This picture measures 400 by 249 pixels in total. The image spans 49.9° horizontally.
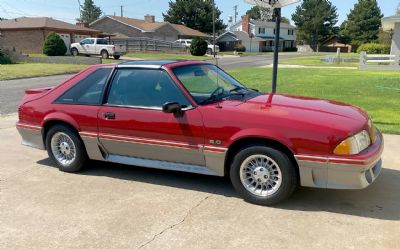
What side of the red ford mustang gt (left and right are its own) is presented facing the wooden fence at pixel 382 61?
left

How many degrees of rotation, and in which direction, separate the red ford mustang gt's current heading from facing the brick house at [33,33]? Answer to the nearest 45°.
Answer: approximately 180°

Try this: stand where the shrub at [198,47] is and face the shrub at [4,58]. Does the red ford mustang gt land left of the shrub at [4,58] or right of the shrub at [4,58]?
left

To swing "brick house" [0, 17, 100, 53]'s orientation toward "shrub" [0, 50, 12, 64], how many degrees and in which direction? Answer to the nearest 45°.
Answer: approximately 45° to its right

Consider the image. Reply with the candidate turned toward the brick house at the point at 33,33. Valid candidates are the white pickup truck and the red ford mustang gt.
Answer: the white pickup truck

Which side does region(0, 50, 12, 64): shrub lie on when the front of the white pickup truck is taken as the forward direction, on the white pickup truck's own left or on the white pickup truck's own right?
on the white pickup truck's own left

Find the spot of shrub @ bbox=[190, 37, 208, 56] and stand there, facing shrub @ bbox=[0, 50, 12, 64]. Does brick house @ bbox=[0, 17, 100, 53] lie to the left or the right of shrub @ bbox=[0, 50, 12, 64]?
right

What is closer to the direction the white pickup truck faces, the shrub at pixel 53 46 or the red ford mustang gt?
the shrub

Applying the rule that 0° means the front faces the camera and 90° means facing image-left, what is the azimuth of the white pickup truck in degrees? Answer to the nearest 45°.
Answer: approximately 135°

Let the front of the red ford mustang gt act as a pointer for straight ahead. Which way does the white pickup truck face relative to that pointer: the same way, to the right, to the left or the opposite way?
the opposite way

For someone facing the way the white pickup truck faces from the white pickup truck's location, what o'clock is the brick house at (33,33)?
The brick house is roughly at 12 o'clock from the white pickup truck.

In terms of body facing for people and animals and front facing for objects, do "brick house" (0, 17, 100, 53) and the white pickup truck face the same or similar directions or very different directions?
very different directions

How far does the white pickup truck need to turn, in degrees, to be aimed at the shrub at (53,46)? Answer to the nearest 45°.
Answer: approximately 45° to its left
